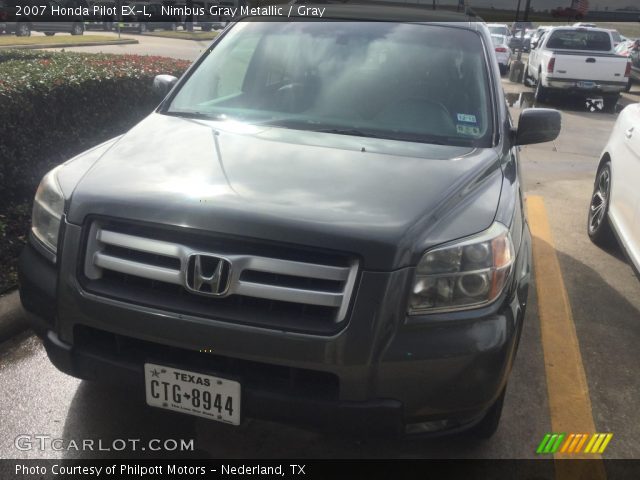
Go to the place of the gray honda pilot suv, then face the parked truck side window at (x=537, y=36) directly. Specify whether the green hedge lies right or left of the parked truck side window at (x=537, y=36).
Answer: left

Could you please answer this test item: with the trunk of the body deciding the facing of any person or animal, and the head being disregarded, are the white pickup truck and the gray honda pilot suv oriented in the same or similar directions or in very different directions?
very different directions

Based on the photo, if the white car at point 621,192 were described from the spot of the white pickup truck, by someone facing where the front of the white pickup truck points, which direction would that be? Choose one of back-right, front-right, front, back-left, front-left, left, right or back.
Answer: back

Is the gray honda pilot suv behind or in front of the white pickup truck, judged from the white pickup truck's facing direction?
behind

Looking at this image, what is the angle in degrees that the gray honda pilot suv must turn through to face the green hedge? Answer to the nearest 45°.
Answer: approximately 90° to its right

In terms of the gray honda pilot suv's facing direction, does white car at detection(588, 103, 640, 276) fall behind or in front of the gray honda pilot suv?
behind

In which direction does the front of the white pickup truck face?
away from the camera

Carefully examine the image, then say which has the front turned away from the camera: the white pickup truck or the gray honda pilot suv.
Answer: the white pickup truck

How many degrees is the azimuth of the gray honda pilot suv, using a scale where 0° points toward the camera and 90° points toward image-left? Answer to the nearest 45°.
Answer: approximately 45°

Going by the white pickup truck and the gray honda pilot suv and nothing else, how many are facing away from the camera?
1
